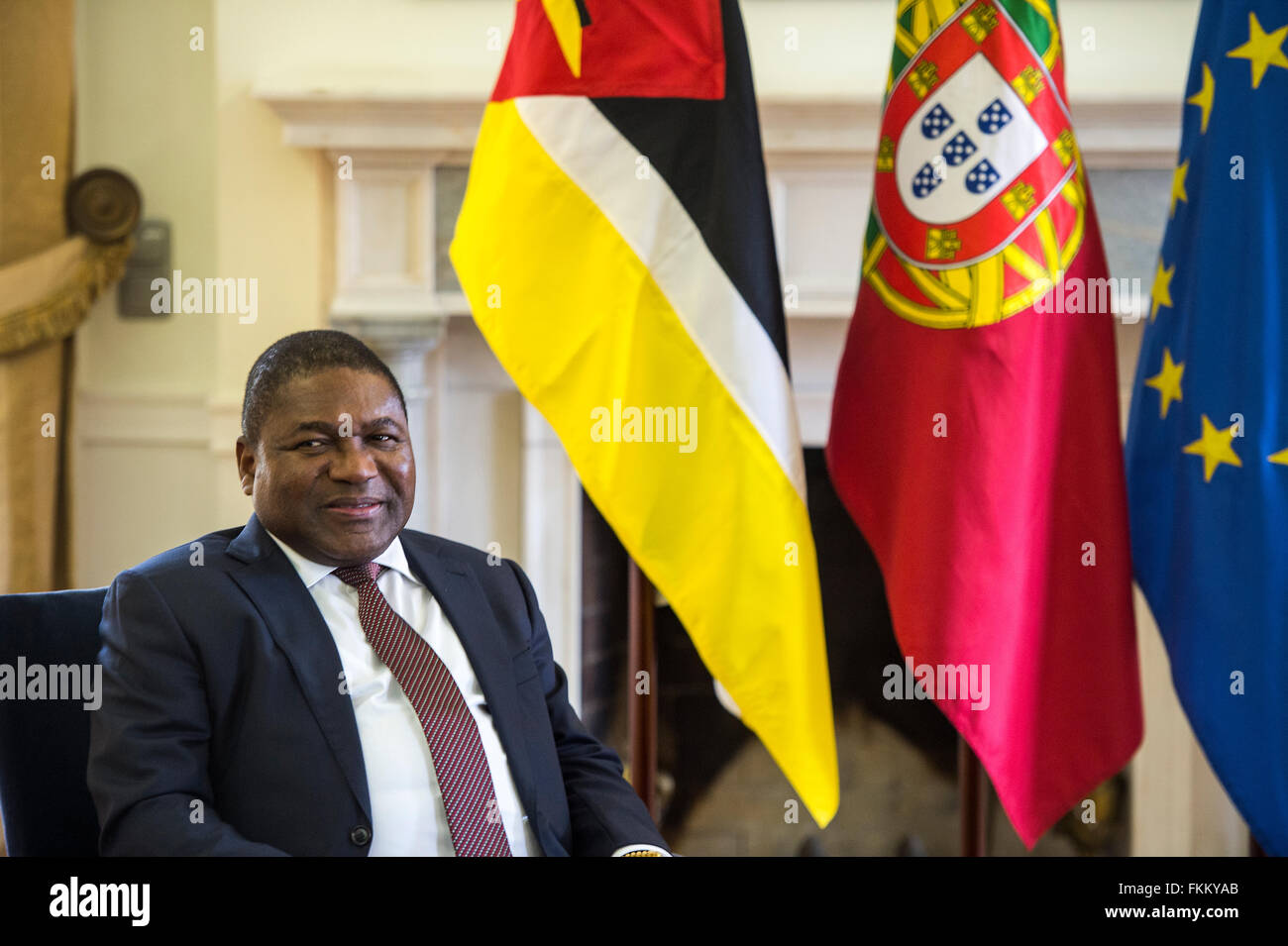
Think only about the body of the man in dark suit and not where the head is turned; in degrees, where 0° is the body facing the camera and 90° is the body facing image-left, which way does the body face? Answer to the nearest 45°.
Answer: approximately 315°

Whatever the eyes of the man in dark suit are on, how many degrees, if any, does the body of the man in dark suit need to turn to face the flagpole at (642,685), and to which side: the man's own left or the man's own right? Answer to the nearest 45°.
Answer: approximately 90° to the man's own left

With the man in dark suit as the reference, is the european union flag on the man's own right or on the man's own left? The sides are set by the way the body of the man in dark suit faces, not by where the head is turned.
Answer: on the man's own left
